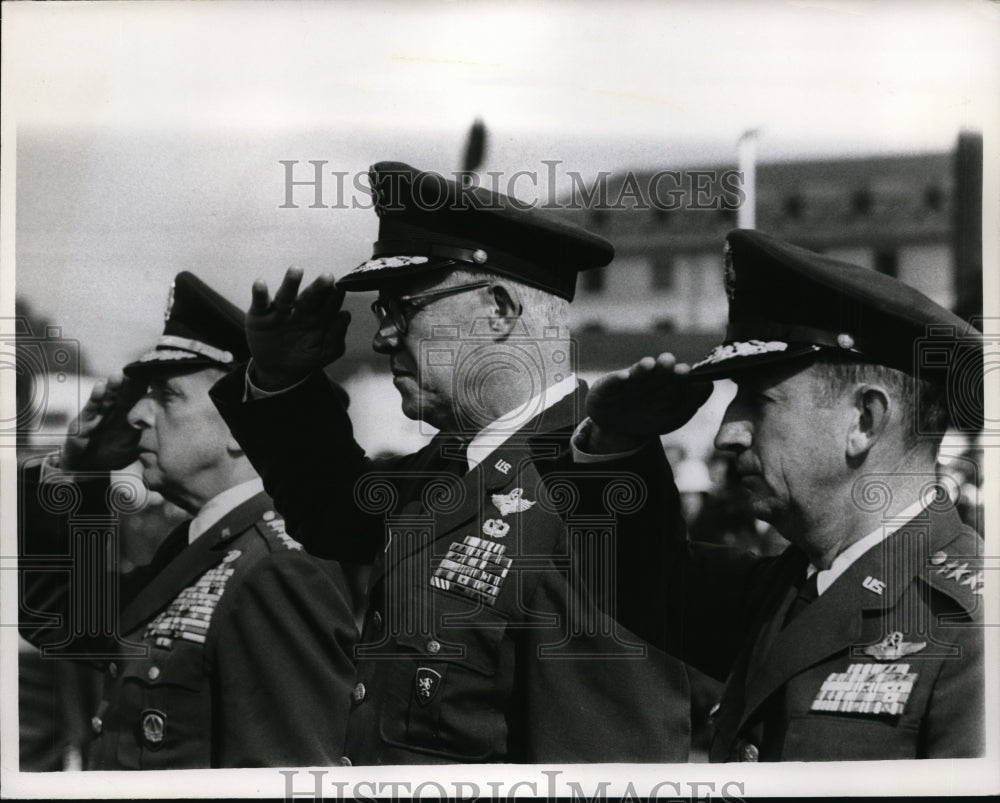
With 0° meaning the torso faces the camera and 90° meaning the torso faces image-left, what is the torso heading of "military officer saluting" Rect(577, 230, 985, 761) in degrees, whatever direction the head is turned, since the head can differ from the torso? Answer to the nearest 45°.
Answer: approximately 45°

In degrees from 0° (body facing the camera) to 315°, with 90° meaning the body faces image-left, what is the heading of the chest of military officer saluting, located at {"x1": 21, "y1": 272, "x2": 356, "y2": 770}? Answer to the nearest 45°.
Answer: approximately 45°

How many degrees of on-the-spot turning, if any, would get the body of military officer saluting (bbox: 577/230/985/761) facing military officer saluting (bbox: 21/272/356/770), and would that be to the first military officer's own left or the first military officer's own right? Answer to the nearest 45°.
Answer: approximately 45° to the first military officer's own right

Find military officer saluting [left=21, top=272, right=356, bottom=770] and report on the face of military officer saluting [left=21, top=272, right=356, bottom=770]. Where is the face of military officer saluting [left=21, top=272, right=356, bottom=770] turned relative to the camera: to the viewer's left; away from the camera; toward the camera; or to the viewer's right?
to the viewer's left

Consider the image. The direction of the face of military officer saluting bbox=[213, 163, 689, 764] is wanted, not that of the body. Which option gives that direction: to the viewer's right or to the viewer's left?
to the viewer's left
